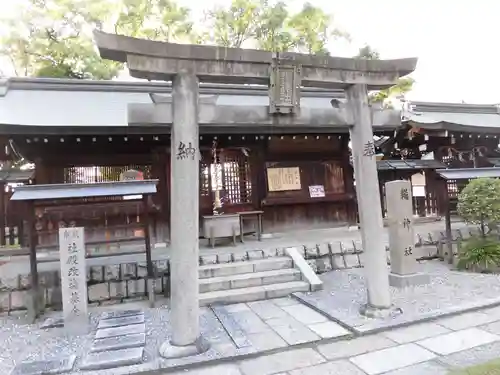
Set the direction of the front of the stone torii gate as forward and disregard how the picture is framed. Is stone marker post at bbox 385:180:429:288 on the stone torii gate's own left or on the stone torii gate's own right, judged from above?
on the stone torii gate's own left

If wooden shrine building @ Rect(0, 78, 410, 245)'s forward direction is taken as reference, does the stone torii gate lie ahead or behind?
ahead

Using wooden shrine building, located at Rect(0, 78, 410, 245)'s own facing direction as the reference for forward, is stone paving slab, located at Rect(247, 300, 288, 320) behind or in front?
in front

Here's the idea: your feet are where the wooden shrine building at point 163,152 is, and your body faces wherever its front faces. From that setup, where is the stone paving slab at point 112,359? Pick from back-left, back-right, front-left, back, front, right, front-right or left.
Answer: front

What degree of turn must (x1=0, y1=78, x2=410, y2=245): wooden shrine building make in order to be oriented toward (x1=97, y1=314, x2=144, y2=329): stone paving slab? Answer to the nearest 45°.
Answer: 0° — it already faces it

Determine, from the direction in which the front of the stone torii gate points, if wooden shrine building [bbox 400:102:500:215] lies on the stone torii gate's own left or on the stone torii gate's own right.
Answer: on the stone torii gate's own left

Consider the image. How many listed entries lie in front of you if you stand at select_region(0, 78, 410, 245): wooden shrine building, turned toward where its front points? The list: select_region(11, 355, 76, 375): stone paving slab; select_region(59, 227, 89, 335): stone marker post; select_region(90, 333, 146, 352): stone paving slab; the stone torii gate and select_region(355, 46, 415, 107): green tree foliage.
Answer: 4

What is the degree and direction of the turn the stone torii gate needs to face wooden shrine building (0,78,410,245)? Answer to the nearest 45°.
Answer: approximately 135° to its left

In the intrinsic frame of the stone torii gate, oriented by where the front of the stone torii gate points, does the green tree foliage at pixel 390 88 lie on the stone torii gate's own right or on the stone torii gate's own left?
on the stone torii gate's own left

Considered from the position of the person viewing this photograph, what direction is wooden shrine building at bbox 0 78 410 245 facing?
facing the viewer

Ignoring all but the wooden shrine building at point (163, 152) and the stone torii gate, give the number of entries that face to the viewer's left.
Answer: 0

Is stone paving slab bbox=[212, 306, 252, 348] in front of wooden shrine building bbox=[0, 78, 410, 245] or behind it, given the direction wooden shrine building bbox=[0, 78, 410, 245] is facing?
in front

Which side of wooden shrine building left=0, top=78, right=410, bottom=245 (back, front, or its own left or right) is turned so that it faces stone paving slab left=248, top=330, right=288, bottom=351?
front

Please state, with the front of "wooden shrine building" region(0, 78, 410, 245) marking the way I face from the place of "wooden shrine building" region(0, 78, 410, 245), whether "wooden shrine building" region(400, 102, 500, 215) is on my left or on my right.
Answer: on my left

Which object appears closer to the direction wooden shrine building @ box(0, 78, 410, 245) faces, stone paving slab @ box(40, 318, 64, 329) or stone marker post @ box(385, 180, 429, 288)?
the stone paving slab

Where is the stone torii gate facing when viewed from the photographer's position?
facing the viewer and to the right of the viewer
